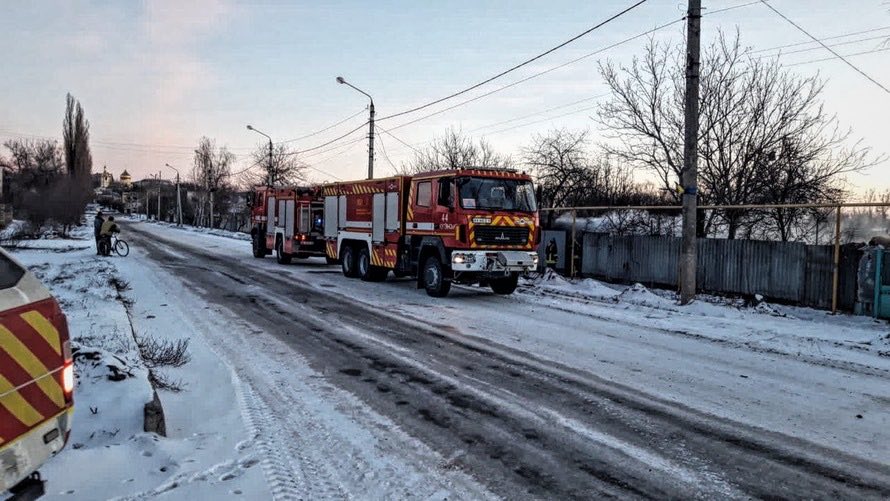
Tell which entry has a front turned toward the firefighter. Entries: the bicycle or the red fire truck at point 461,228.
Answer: the bicycle

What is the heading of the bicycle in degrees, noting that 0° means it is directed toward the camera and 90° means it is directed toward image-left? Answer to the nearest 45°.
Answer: approximately 315°

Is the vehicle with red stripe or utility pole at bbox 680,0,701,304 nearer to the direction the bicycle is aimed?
the utility pole

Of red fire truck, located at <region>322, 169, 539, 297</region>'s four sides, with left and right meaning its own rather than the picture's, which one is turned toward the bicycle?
back

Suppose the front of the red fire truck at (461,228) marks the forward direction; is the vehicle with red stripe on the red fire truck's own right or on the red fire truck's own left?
on the red fire truck's own right

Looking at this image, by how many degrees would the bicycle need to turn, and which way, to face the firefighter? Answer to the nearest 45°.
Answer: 0° — it already faces them
